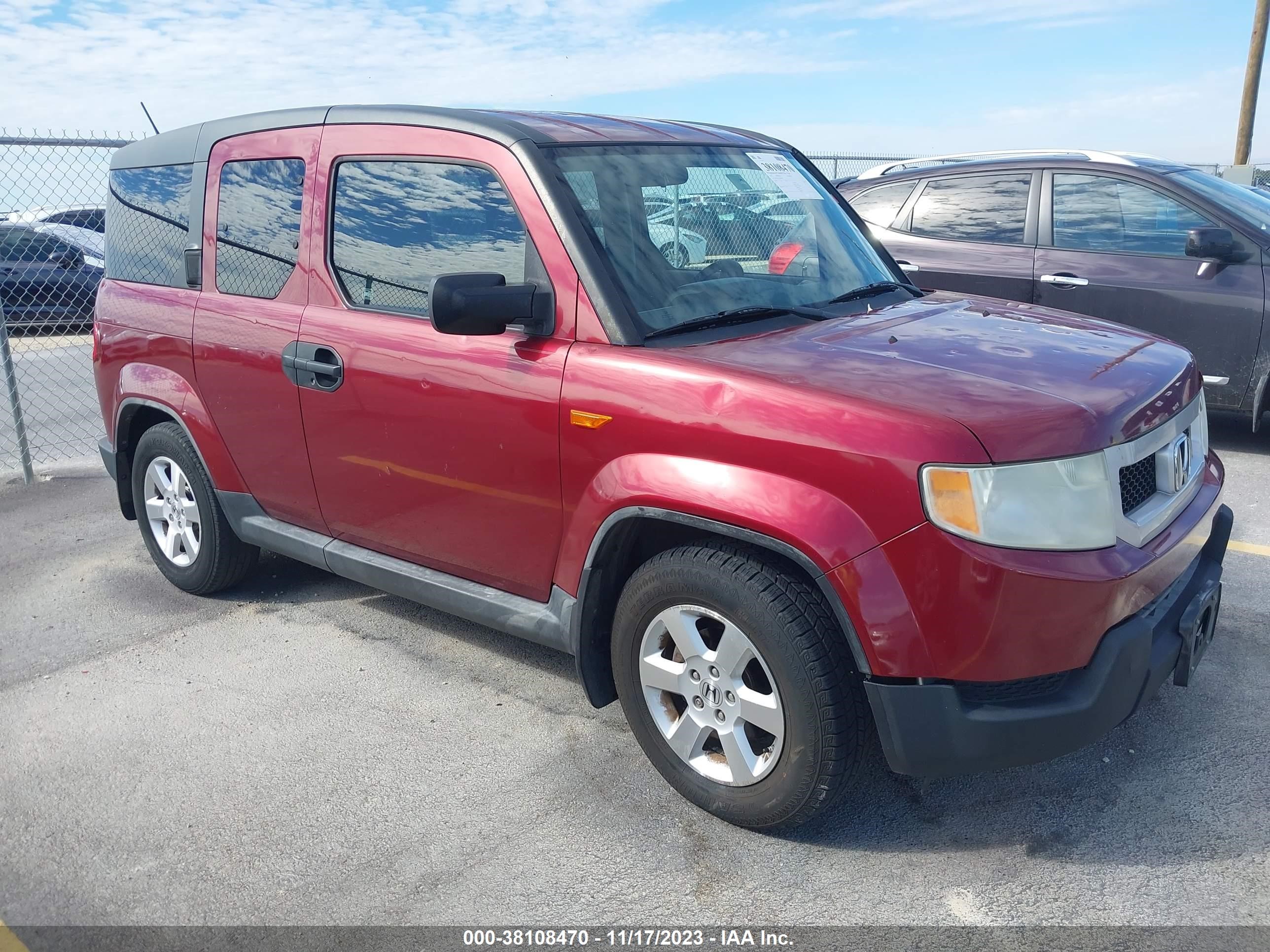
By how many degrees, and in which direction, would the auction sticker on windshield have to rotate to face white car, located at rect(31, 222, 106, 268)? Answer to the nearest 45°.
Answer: approximately 180°

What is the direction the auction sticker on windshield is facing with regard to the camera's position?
facing the viewer and to the right of the viewer

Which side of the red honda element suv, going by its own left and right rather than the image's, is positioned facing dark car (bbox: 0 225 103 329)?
back

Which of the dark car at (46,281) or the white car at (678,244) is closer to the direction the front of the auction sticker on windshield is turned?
the white car

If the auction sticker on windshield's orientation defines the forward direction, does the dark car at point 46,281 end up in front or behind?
behind

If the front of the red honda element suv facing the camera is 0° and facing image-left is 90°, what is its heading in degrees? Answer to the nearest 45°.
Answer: approximately 315°

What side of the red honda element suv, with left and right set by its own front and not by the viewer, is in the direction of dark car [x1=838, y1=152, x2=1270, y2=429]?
left

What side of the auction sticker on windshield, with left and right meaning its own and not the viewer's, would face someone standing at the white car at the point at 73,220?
back

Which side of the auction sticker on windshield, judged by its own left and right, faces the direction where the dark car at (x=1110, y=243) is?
left
